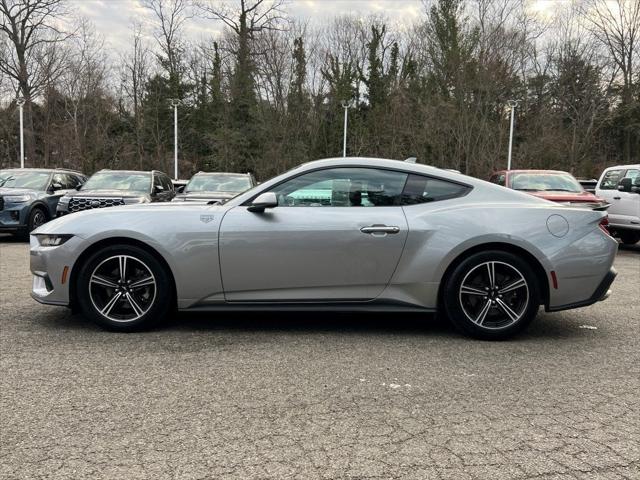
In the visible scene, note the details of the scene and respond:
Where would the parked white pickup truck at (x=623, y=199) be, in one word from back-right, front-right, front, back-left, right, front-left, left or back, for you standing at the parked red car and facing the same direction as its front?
left

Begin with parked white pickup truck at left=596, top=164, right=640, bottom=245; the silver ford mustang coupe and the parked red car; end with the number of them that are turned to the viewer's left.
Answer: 1

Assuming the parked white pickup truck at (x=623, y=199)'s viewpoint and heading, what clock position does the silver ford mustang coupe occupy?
The silver ford mustang coupe is roughly at 2 o'clock from the parked white pickup truck.

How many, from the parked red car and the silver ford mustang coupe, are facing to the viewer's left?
1

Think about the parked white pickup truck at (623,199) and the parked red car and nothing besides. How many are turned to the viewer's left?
0

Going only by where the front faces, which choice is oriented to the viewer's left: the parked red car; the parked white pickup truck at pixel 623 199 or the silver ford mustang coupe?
the silver ford mustang coupe

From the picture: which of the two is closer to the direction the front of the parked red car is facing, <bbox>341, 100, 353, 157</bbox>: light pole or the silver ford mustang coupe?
the silver ford mustang coupe

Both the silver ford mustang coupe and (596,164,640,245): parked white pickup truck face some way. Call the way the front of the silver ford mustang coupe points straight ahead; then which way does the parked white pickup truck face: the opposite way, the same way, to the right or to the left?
to the left

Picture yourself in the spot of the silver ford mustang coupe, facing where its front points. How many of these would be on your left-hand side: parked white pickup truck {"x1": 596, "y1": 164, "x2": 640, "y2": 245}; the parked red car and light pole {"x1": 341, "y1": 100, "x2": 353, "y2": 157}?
0

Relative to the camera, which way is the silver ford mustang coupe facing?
to the viewer's left

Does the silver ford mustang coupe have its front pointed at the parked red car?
no

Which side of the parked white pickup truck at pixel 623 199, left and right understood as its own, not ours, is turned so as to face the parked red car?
right

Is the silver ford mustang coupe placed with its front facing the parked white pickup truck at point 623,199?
no

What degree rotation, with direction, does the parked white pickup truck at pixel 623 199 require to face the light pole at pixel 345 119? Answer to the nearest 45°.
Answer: approximately 180°

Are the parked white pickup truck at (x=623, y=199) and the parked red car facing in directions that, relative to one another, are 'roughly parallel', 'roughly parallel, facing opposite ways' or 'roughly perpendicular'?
roughly parallel

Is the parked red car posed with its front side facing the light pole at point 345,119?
no

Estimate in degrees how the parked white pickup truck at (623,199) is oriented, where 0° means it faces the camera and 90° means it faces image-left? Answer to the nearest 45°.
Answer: approximately 315°

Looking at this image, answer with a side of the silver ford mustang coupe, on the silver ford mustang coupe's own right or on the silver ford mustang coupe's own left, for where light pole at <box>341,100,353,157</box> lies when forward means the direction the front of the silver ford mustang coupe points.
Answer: on the silver ford mustang coupe's own right
